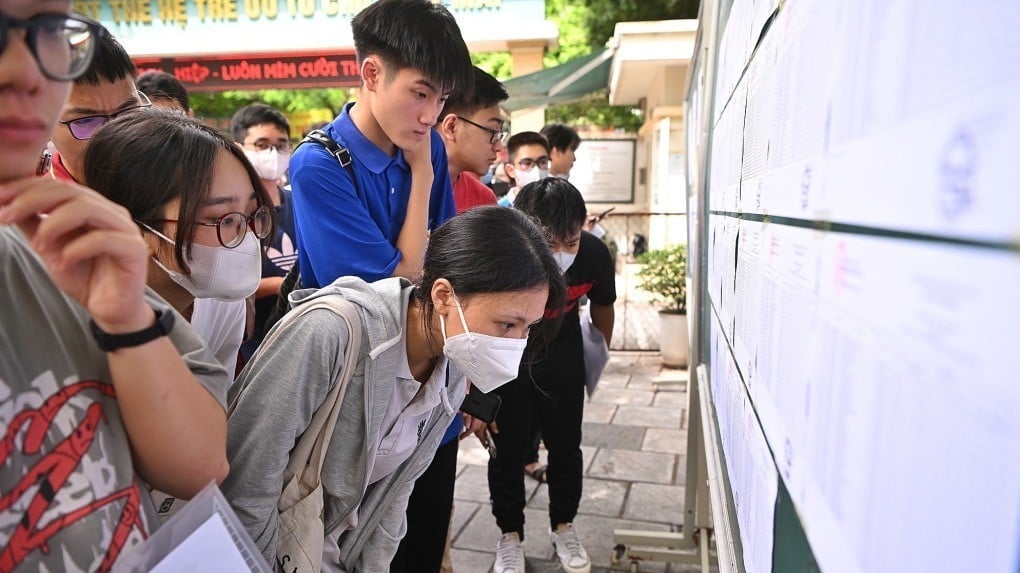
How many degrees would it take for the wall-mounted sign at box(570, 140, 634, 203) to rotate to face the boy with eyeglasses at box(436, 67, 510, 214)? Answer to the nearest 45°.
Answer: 0° — it already faces them

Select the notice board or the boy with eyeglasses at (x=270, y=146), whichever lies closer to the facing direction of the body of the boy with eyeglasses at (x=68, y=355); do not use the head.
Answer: the notice board

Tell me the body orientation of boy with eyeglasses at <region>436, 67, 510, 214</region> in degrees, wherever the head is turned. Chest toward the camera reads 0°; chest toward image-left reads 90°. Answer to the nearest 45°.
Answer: approximately 270°

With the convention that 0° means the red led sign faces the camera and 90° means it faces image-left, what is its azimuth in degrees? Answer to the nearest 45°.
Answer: approximately 0°

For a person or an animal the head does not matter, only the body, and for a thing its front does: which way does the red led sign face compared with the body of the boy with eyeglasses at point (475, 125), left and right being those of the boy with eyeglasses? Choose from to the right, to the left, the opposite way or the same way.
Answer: to the right

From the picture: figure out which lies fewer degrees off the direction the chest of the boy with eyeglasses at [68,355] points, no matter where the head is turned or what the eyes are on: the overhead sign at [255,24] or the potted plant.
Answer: the potted plant

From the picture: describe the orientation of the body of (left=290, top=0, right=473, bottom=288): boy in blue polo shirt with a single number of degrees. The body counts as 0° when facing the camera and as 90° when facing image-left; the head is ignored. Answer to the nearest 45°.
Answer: approximately 315°

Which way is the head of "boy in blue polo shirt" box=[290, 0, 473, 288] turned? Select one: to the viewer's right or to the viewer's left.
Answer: to the viewer's right
